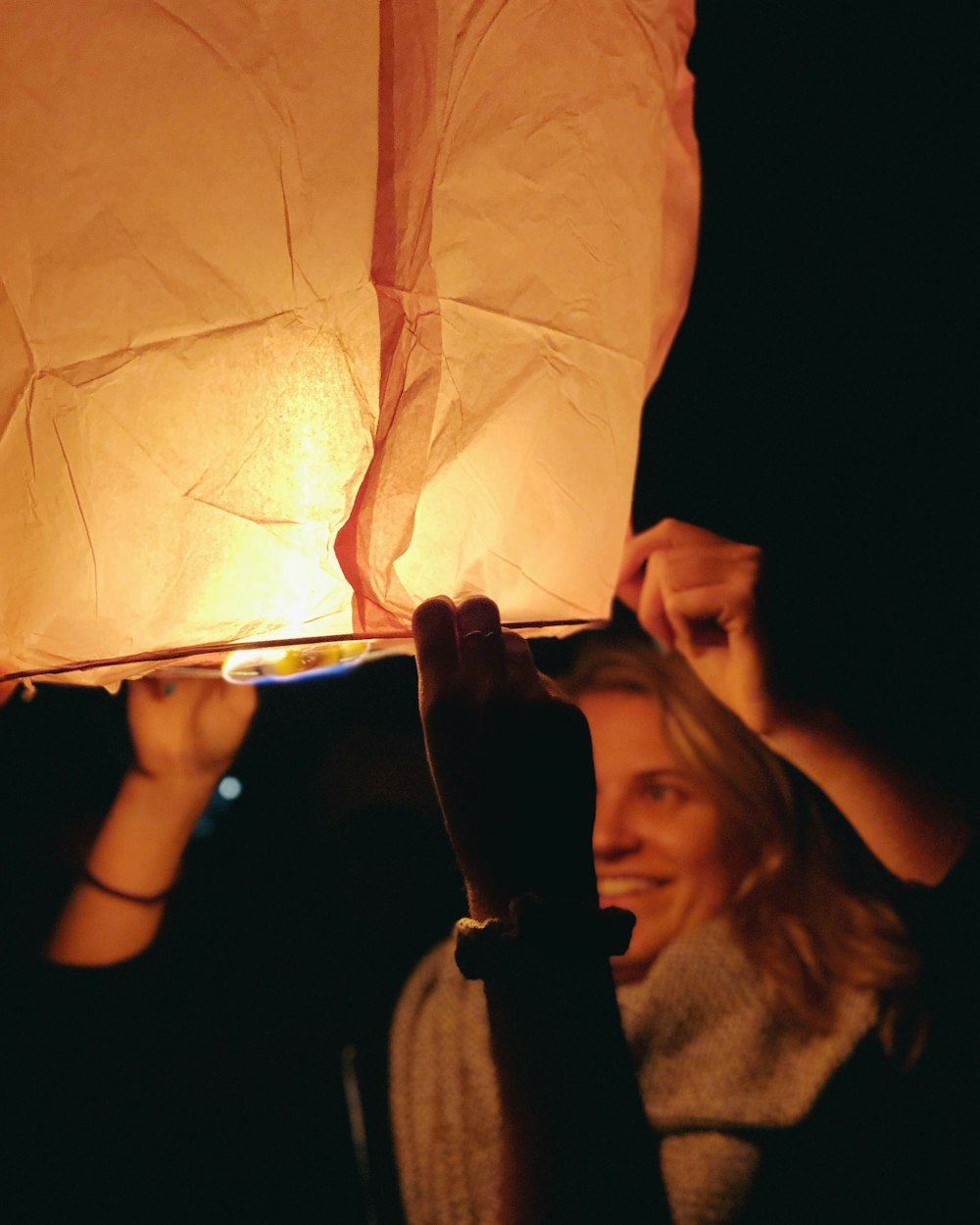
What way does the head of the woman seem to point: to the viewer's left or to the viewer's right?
to the viewer's left

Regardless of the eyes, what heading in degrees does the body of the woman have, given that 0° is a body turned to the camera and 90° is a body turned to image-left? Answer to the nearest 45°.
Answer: approximately 45°
